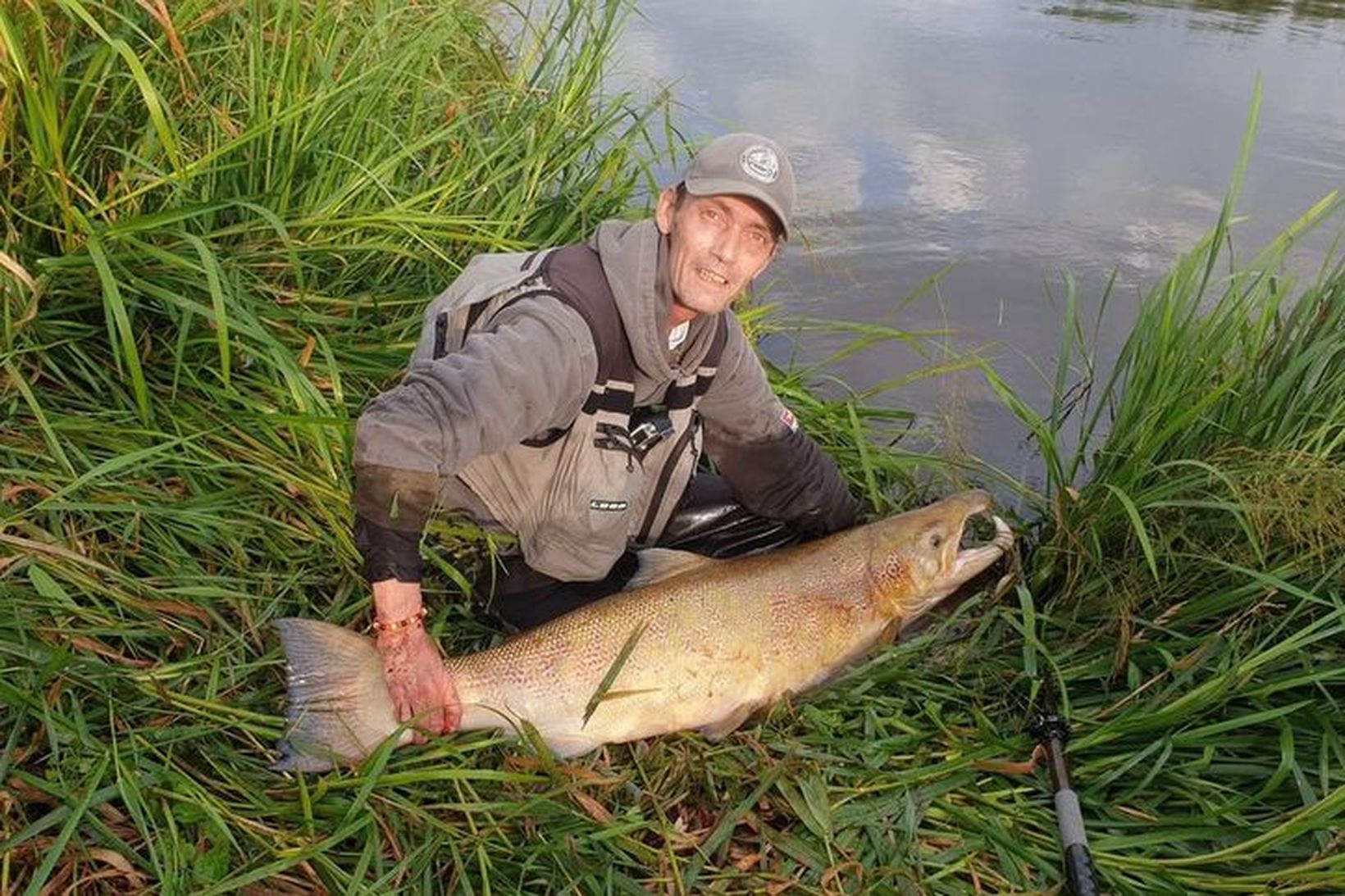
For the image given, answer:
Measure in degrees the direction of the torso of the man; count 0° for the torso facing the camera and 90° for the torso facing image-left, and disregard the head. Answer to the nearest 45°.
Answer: approximately 315°
